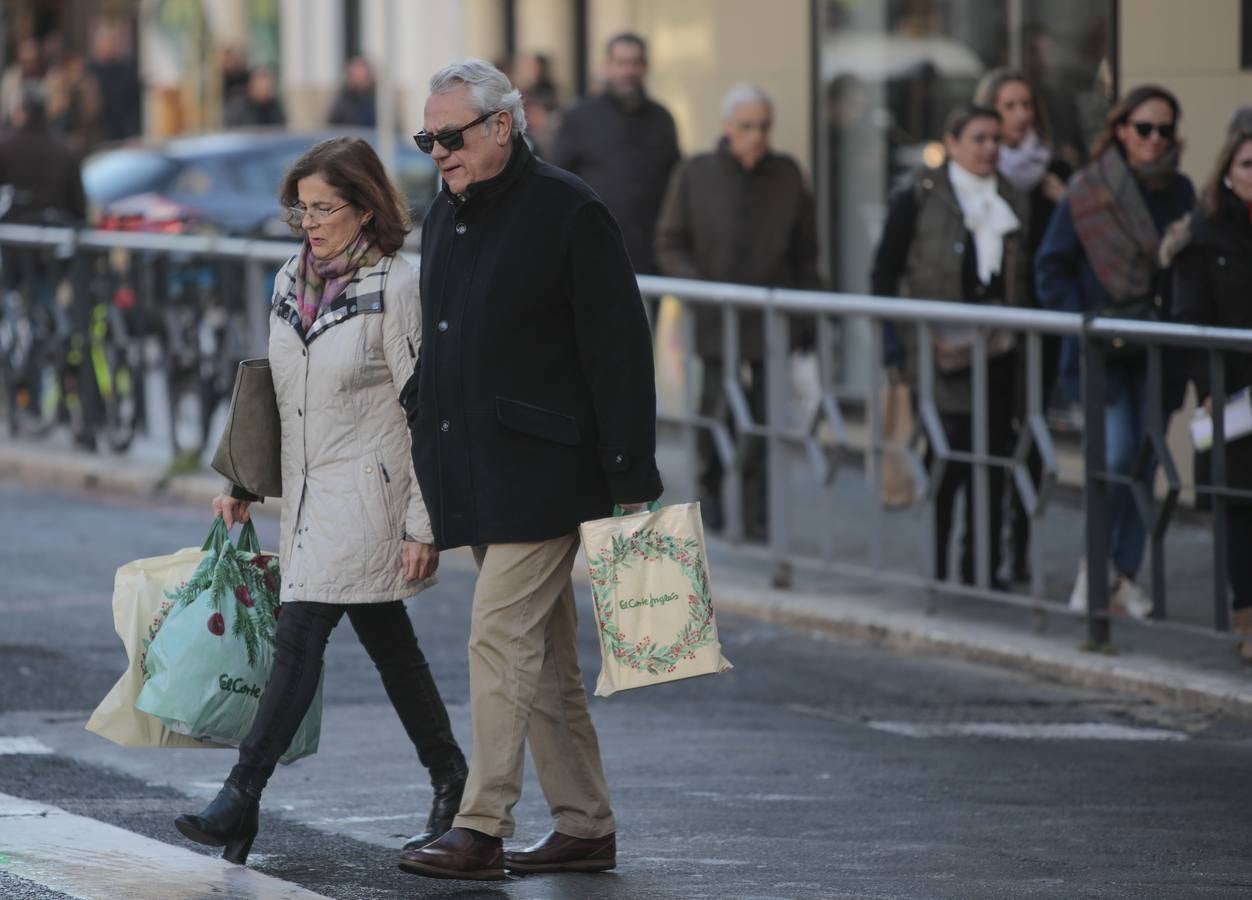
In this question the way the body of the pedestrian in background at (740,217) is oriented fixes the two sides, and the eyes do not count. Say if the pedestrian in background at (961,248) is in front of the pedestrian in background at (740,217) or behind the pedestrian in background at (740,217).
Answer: in front

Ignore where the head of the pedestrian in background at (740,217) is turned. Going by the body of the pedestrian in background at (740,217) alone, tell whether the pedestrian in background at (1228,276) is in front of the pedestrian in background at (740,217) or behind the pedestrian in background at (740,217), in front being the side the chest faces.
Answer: in front

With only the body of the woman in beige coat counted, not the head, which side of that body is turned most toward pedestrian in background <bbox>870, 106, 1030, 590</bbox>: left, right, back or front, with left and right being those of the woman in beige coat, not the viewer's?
back

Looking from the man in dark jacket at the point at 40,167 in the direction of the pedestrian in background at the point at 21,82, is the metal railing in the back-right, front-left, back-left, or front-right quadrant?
back-right

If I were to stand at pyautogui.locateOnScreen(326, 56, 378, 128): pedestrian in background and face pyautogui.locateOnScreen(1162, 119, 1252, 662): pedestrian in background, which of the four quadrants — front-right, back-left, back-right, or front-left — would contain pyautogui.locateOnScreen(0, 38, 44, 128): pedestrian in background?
back-right

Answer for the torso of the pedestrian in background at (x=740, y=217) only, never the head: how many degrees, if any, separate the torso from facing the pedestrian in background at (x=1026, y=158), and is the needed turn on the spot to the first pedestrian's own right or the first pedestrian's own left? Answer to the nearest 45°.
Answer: approximately 45° to the first pedestrian's own left

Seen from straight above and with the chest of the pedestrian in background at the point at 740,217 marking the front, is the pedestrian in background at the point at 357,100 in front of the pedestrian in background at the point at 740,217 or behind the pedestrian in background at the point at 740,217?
behind

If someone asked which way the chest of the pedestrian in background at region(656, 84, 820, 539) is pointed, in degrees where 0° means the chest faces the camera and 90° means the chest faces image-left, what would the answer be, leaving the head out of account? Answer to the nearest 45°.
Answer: approximately 0°

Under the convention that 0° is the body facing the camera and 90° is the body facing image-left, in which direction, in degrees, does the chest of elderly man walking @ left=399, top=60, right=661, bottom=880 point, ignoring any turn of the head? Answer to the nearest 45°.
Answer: approximately 45°
